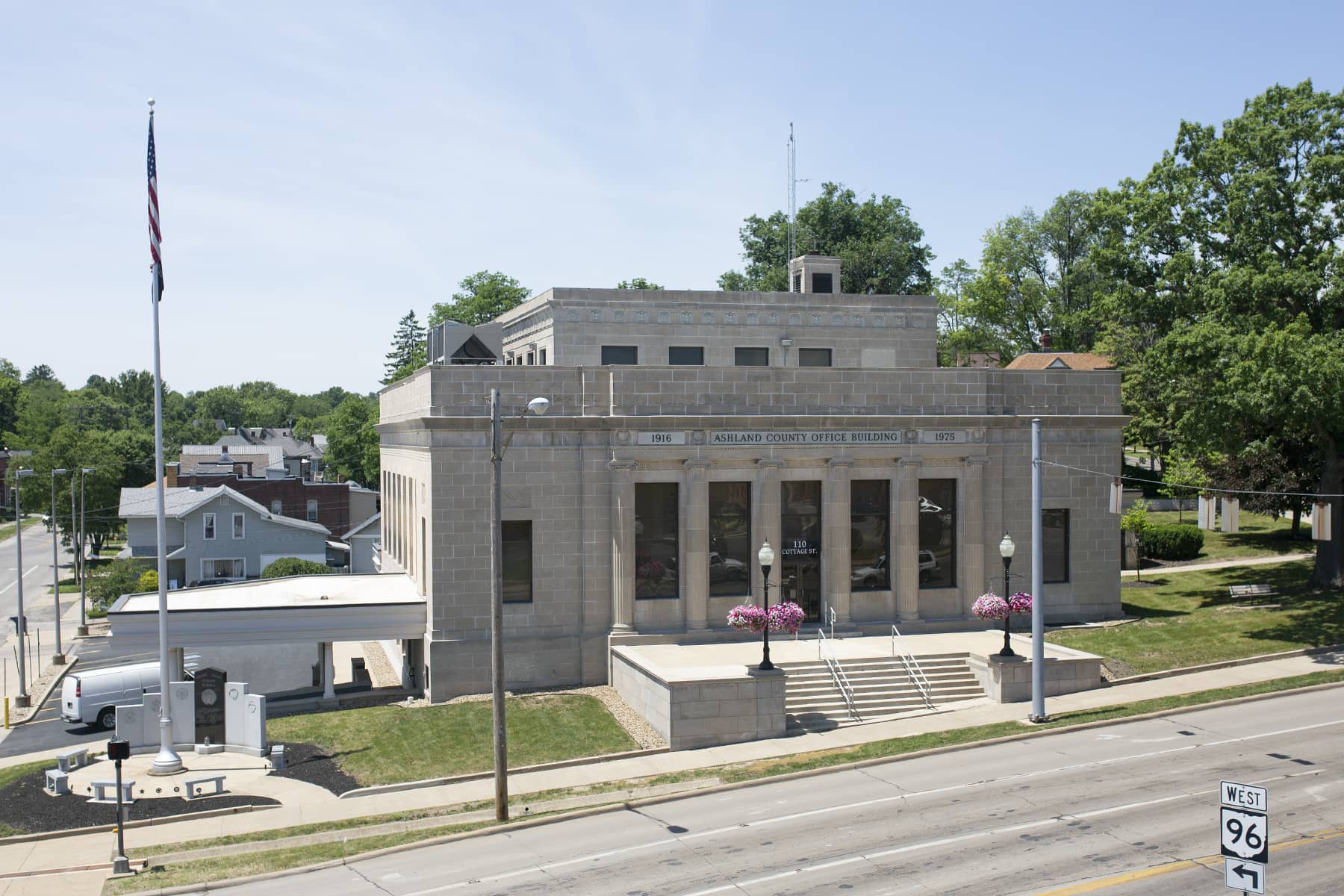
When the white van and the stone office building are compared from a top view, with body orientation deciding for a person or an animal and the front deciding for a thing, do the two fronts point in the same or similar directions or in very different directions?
very different directions

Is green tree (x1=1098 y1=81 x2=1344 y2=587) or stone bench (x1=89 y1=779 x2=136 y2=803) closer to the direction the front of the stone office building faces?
the stone bench

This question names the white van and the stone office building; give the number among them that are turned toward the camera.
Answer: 1

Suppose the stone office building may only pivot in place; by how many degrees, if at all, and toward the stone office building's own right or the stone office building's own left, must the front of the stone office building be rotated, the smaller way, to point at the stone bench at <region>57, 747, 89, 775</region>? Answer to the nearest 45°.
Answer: approximately 45° to the stone office building's own right

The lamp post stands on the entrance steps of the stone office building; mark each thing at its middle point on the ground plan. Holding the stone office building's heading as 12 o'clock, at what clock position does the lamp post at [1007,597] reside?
The lamp post is roughly at 10 o'clock from the stone office building.

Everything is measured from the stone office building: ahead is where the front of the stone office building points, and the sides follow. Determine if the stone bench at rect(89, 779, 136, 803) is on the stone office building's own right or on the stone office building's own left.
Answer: on the stone office building's own right

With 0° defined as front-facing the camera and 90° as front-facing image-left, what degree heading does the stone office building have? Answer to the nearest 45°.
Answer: approximately 0°
